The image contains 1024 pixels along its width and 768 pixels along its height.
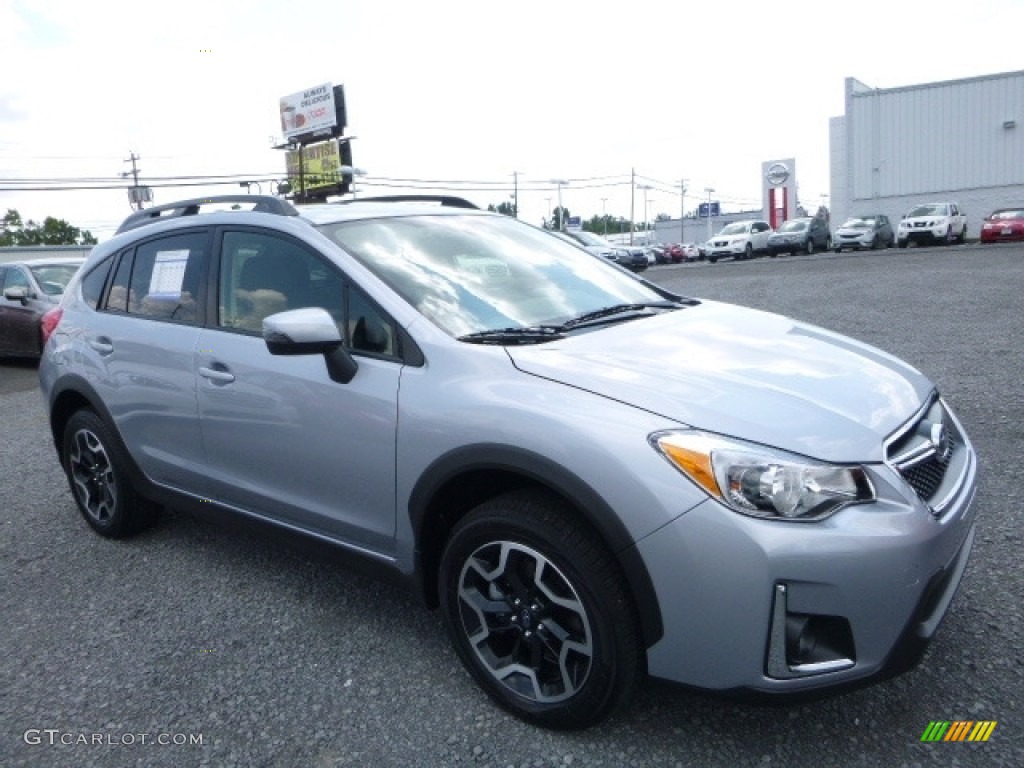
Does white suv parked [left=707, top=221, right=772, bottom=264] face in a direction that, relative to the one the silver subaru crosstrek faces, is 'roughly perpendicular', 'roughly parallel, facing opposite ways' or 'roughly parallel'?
roughly perpendicular

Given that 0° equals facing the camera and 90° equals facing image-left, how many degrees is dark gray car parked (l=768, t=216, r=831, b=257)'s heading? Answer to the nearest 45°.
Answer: approximately 45°

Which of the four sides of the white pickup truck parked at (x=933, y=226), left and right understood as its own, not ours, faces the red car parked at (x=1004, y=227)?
left

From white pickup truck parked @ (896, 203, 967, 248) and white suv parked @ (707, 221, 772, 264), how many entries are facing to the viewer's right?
0

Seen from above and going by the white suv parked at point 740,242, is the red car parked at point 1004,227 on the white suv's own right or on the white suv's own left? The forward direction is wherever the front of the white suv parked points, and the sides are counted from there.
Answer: on the white suv's own left

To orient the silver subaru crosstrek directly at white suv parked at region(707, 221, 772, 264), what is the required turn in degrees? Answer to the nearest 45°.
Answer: approximately 135° to its left

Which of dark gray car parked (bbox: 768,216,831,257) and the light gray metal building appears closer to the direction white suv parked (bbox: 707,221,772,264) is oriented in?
the dark gray car parked

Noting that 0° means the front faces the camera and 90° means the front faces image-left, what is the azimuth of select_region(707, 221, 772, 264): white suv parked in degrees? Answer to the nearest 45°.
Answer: approximately 45°

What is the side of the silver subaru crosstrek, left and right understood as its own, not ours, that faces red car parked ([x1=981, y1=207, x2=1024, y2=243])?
left
